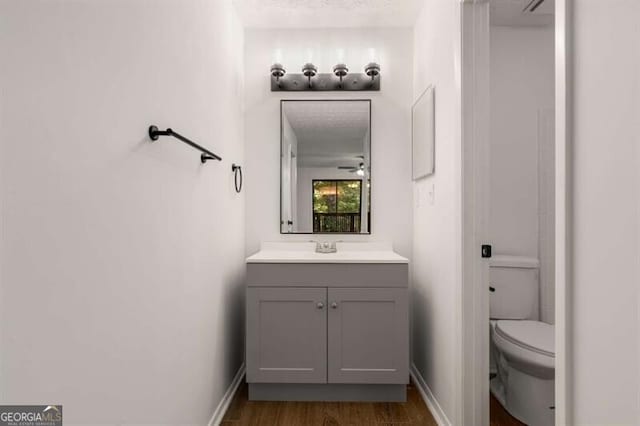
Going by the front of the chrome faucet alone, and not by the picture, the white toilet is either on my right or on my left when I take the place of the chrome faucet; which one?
on my left

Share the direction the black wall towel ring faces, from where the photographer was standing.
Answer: facing to the right of the viewer

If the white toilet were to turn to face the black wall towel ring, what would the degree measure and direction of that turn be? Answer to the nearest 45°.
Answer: approximately 135° to its right

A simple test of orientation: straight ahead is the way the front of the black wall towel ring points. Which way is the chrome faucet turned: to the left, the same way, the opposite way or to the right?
to the right

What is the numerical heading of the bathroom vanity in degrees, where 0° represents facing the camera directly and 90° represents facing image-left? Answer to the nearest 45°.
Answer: approximately 0°

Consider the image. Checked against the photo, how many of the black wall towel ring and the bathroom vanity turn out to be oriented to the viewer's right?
1

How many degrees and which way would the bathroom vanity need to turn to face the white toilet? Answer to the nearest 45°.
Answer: approximately 90° to its left
